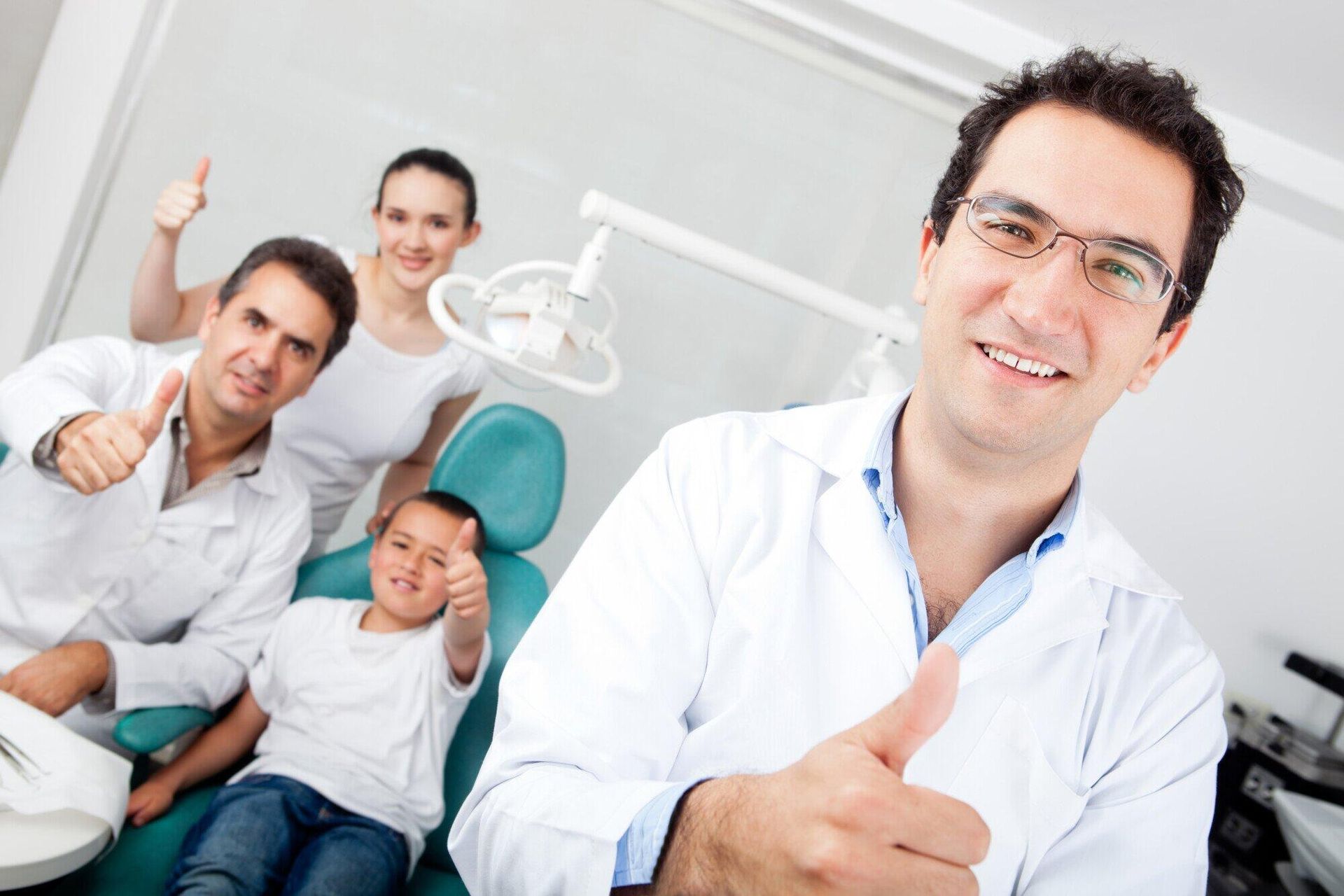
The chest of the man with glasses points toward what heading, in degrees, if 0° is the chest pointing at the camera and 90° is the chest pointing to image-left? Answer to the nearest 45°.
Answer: approximately 0°

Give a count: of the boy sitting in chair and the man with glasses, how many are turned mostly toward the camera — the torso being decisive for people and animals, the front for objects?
2
